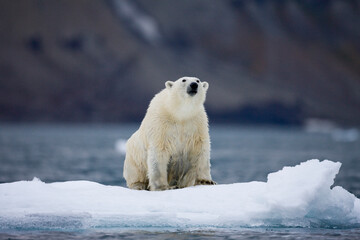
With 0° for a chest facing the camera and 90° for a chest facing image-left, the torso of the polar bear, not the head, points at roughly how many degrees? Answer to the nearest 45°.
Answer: approximately 315°
